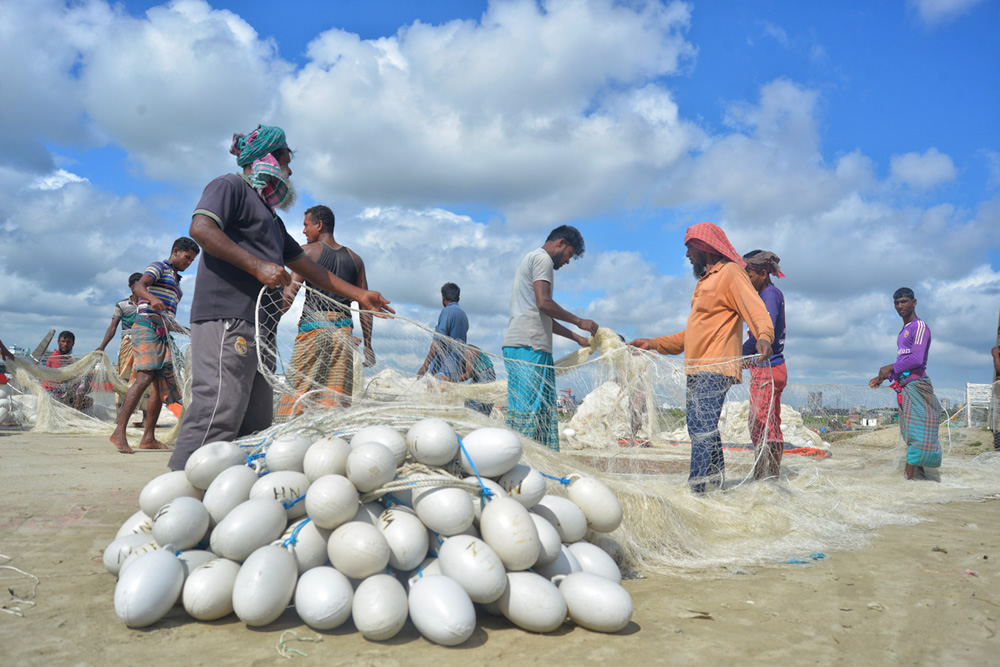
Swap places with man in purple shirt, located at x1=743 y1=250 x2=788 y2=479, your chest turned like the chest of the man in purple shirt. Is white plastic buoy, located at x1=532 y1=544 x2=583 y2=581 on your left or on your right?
on your left

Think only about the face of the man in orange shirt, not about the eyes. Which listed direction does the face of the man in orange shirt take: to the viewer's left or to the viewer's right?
to the viewer's left

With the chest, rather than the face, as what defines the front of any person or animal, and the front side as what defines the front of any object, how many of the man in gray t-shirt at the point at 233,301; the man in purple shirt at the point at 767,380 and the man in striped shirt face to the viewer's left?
1

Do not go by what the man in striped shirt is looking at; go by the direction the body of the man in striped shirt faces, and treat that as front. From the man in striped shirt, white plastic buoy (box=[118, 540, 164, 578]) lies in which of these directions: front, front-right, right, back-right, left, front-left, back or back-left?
front-right

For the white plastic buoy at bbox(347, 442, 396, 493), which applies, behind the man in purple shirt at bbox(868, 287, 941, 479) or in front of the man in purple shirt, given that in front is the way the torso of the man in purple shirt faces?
in front

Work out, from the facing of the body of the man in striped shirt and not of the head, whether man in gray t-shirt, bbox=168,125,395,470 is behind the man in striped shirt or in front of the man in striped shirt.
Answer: in front

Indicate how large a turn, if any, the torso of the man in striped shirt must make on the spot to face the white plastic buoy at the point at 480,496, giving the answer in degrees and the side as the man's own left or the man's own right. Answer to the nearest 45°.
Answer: approximately 45° to the man's own right

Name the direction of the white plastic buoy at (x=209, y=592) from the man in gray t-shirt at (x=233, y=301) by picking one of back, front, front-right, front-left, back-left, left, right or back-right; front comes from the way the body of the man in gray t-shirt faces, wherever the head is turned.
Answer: front-right

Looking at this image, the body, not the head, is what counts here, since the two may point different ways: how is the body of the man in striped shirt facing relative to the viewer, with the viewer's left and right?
facing the viewer and to the right of the viewer

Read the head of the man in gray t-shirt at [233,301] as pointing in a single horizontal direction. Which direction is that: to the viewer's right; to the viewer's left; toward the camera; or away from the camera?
to the viewer's right

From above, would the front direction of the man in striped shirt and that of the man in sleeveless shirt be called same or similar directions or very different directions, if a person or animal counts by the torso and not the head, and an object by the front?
very different directions

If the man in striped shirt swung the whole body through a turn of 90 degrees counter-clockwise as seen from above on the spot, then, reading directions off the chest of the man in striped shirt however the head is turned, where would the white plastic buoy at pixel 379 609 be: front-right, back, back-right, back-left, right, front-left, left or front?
back-right

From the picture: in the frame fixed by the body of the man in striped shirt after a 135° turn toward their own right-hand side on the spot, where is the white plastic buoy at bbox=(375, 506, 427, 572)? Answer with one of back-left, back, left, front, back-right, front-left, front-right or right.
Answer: left

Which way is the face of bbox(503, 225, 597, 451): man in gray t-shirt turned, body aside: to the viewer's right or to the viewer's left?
to the viewer's right
